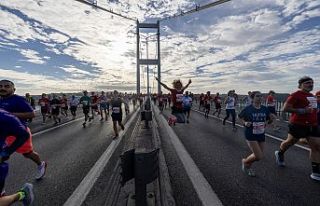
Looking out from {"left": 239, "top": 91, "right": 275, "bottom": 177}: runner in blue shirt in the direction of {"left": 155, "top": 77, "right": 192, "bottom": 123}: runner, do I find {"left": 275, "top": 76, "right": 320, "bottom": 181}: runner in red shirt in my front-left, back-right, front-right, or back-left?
back-right

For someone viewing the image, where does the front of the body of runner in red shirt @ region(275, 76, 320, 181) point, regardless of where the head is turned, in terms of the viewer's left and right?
facing the viewer and to the right of the viewer

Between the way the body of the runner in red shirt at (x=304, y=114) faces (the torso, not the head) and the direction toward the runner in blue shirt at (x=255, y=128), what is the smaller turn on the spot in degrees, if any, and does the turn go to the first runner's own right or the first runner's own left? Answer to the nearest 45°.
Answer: approximately 90° to the first runner's own right

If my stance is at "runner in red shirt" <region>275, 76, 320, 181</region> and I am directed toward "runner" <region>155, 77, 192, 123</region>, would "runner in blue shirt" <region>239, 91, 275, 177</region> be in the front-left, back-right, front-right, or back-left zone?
front-left
